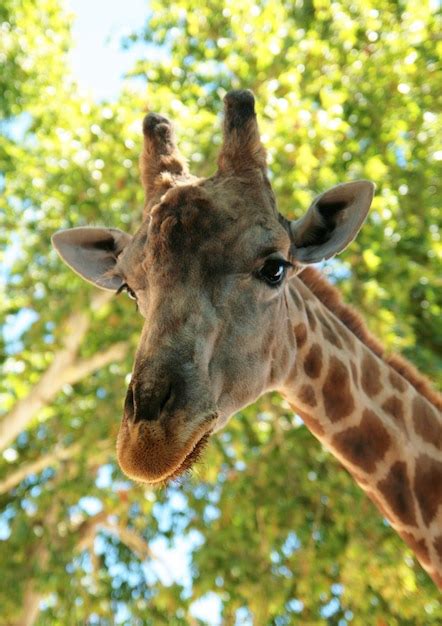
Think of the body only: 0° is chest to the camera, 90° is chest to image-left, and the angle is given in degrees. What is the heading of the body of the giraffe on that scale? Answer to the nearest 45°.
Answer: approximately 45°
